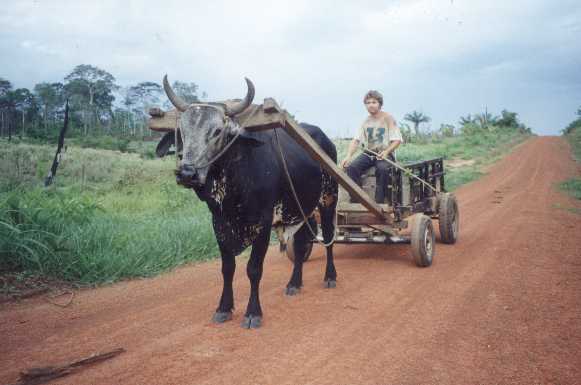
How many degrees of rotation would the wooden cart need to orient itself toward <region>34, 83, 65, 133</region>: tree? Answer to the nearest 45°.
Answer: approximately 90° to its right

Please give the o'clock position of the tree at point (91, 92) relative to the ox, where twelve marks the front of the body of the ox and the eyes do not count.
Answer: The tree is roughly at 4 o'clock from the ox.

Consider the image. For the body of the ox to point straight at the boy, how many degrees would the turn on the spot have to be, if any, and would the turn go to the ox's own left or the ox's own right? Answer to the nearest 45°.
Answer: approximately 180°

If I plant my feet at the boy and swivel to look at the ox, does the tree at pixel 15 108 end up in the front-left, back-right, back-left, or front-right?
back-right

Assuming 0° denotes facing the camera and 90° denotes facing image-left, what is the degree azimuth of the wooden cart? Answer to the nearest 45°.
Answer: approximately 45°

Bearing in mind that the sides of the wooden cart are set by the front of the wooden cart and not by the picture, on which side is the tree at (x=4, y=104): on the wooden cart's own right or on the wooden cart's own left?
on the wooden cart's own right
